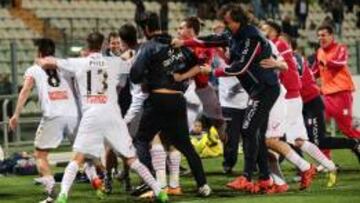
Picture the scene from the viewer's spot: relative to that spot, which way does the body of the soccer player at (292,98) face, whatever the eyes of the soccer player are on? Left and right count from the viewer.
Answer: facing to the left of the viewer

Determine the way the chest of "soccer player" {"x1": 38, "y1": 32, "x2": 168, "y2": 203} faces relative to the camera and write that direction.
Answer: away from the camera

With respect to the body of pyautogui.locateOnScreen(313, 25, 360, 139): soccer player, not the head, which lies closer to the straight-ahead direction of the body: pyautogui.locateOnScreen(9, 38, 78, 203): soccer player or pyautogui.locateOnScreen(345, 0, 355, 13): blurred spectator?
the soccer player

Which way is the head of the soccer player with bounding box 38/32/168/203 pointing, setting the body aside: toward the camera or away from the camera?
away from the camera

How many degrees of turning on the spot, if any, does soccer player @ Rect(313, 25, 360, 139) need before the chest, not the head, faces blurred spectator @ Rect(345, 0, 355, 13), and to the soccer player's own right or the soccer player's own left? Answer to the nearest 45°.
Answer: approximately 135° to the soccer player's own right

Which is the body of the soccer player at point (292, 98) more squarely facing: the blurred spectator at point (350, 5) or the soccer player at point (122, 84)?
the soccer player

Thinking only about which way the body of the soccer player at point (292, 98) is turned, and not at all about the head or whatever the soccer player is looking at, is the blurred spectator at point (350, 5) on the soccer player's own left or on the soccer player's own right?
on the soccer player's own right

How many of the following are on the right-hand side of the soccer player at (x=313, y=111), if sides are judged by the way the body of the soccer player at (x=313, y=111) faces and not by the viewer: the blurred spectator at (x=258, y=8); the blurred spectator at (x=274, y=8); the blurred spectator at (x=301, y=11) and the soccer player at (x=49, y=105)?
3
